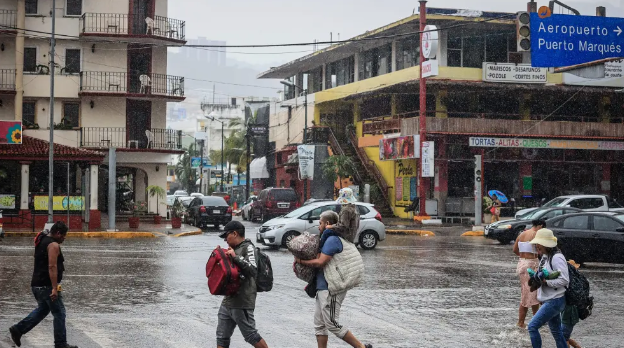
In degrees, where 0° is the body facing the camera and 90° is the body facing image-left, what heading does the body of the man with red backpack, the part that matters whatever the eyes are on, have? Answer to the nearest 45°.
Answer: approximately 90°

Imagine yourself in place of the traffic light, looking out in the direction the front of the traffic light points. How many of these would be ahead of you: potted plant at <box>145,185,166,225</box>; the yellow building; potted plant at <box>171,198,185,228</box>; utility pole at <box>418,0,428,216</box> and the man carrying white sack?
1

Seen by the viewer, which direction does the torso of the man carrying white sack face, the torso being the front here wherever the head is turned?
to the viewer's left

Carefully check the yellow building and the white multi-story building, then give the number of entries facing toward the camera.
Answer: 2

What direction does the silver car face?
to the viewer's left

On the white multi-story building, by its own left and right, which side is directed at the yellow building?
left

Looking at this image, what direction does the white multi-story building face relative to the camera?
toward the camera

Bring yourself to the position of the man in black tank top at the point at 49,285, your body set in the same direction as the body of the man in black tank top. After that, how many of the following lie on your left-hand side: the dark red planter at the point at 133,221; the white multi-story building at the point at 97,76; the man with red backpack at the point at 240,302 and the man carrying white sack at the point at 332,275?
2

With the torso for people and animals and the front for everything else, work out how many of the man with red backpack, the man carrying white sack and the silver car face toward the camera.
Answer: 0

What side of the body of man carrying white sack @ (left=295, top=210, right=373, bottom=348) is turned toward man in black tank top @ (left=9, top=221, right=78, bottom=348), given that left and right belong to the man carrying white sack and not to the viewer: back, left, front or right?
front

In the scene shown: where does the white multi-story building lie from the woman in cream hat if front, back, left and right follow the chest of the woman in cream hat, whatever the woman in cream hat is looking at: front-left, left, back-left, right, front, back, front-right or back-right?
front-right

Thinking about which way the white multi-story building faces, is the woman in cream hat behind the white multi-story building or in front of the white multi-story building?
in front
